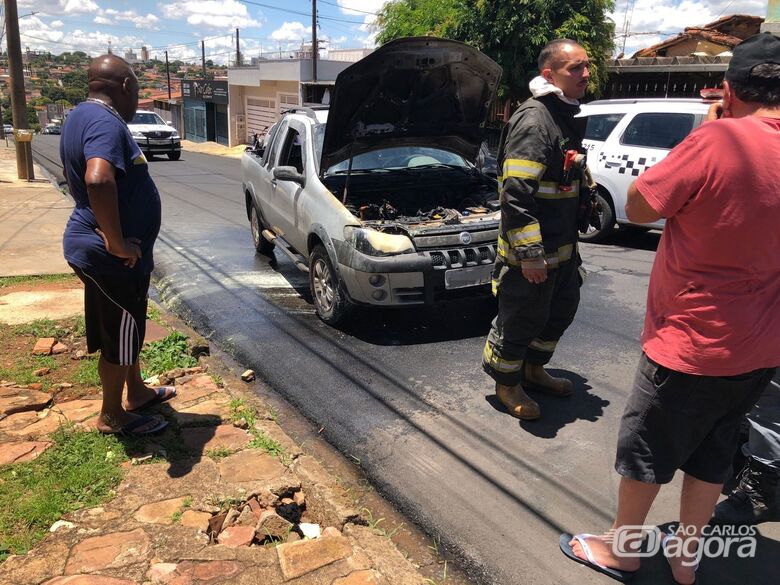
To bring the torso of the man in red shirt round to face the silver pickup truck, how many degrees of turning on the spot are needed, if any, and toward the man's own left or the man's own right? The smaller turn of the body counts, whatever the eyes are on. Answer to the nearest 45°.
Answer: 0° — they already face it

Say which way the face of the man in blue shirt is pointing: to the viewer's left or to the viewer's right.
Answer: to the viewer's right

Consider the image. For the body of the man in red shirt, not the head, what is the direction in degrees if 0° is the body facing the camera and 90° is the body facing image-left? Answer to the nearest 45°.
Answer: approximately 135°

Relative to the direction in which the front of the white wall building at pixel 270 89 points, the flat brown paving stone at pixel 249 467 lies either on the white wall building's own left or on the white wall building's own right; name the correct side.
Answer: on the white wall building's own left

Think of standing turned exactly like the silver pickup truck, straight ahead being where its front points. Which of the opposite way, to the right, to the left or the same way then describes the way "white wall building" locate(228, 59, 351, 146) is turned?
to the right

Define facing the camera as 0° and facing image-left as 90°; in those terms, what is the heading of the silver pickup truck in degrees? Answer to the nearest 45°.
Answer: approximately 315°

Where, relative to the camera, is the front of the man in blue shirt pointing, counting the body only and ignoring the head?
to the viewer's right

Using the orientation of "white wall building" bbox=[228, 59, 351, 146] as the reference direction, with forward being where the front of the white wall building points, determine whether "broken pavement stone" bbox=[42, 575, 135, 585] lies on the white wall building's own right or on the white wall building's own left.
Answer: on the white wall building's own left

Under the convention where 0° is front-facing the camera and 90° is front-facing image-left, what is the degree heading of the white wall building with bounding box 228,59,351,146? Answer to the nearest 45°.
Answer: approximately 45°

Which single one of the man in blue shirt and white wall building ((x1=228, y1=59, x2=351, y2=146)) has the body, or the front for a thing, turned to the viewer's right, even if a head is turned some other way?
the man in blue shirt

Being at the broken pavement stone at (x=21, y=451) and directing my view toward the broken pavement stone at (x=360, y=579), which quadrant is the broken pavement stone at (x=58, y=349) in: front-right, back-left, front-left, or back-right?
back-left

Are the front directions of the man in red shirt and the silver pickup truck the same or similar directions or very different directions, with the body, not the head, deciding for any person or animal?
very different directions

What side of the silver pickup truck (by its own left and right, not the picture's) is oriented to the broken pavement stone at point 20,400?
right
